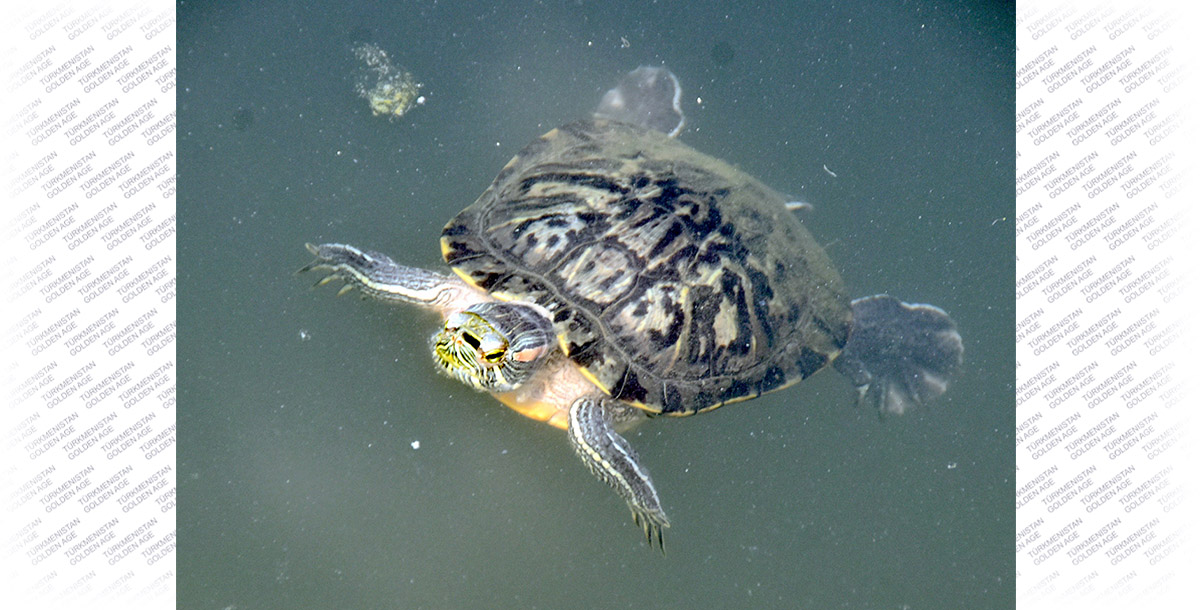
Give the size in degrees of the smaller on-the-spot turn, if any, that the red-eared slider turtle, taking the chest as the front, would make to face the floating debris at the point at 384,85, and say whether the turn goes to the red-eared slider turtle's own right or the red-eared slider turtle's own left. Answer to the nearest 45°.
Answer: approximately 90° to the red-eared slider turtle's own right

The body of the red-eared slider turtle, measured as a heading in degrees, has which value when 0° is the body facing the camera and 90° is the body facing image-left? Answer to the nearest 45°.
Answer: approximately 45°
